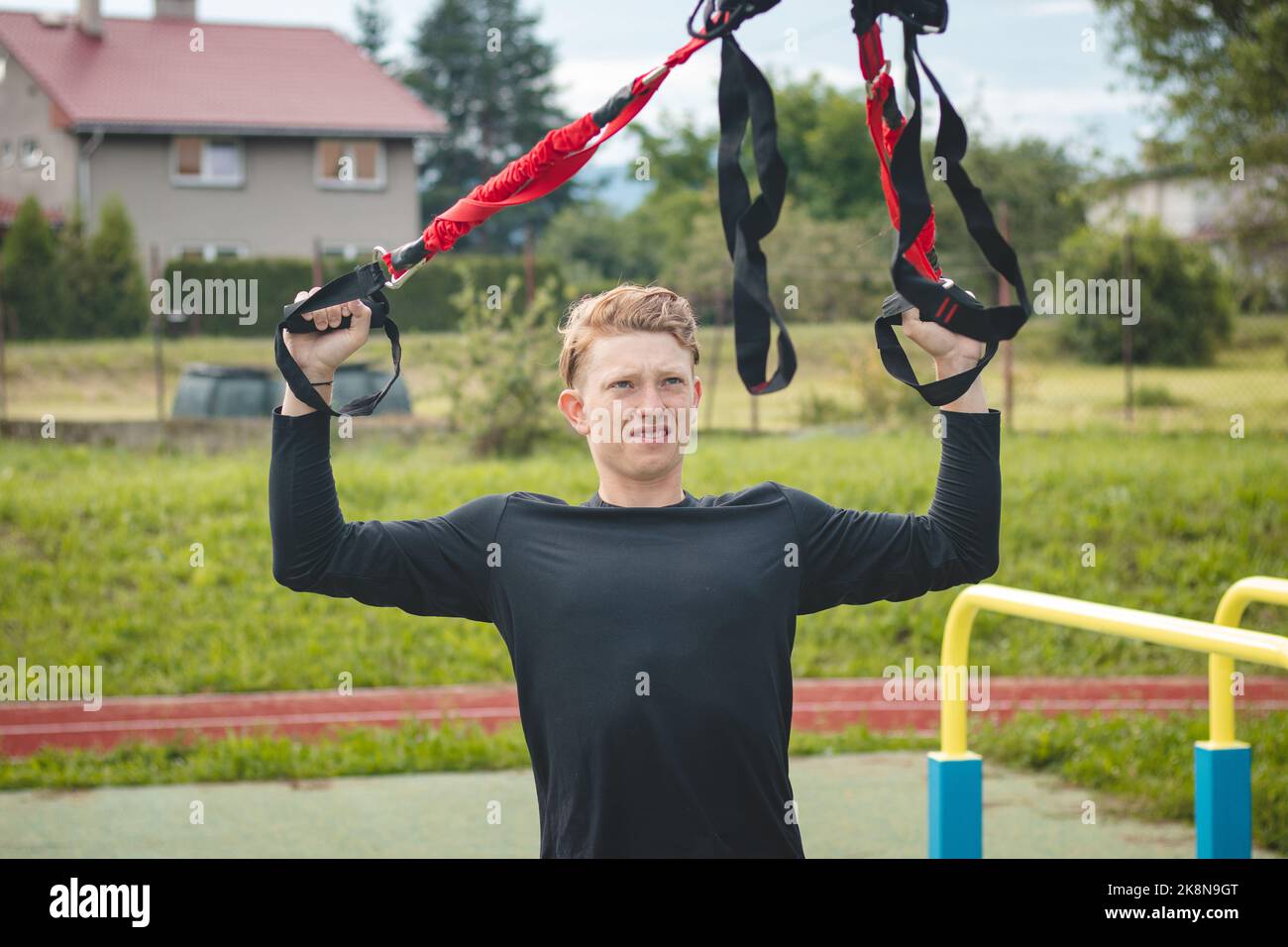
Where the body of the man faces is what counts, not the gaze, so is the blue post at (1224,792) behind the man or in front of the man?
behind

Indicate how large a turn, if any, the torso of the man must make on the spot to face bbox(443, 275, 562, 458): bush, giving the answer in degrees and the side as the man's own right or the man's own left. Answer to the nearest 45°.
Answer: approximately 180°

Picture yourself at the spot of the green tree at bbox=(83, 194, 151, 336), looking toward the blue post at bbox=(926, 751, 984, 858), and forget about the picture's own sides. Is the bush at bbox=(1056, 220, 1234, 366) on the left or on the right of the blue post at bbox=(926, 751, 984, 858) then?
left

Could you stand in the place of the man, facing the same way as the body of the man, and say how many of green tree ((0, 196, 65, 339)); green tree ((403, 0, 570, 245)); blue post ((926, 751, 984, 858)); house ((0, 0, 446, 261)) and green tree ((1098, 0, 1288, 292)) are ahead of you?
0

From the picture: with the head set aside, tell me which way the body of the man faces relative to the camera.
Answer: toward the camera

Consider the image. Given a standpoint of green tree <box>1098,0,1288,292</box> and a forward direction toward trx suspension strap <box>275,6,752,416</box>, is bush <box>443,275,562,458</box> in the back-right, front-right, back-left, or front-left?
front-right

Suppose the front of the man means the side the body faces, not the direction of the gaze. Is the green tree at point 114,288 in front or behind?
behind

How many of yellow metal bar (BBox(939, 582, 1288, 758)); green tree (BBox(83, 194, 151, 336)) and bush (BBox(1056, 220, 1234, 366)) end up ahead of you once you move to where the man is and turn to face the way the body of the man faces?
0

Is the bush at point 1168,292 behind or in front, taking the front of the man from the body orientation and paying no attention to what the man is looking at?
behind

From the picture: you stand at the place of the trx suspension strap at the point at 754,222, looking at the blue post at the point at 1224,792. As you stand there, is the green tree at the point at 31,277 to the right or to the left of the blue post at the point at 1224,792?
left

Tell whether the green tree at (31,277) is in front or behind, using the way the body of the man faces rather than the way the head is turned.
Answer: behind

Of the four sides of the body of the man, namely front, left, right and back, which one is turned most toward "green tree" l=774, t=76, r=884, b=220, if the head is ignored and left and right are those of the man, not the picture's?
back

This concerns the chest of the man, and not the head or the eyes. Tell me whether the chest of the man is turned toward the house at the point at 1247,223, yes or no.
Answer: no

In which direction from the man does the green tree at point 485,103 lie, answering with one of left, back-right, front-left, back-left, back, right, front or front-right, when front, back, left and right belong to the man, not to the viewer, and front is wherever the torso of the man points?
back

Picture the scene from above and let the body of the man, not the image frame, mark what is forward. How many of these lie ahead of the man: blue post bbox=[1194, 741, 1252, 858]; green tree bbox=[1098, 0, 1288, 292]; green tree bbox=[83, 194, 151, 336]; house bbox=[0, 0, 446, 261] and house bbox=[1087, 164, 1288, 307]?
0

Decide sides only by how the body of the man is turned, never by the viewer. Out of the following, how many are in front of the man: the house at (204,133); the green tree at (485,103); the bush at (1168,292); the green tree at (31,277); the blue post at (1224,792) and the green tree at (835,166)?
0

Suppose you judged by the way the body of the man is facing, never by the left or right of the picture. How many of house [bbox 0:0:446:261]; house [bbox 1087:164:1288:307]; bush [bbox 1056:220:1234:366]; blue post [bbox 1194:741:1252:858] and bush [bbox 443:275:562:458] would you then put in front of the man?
0
